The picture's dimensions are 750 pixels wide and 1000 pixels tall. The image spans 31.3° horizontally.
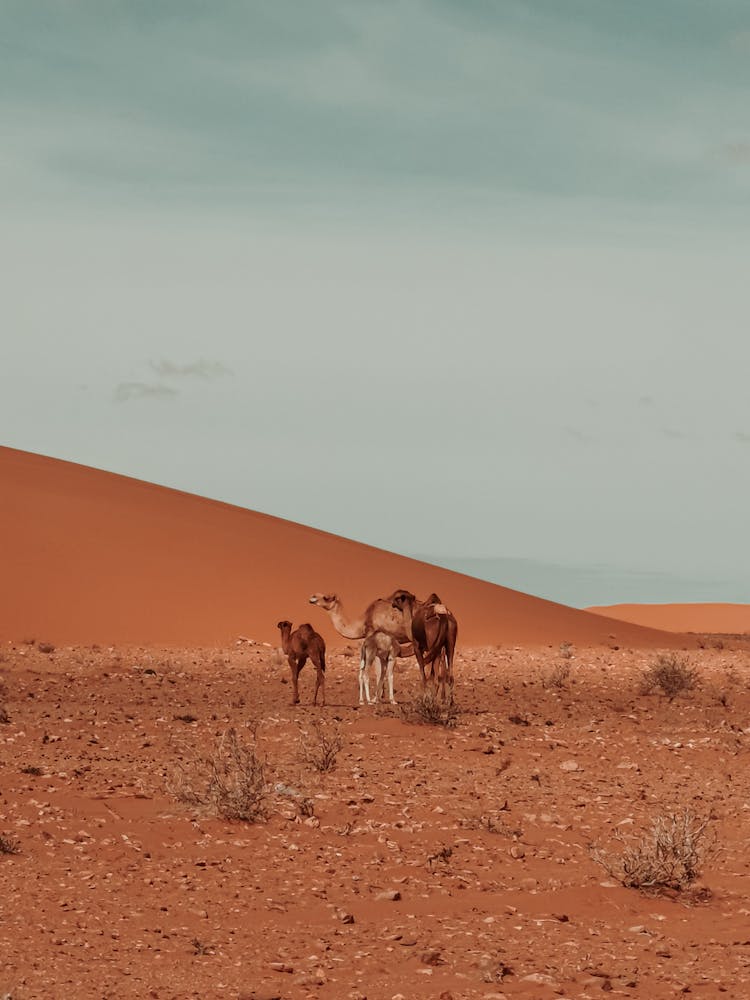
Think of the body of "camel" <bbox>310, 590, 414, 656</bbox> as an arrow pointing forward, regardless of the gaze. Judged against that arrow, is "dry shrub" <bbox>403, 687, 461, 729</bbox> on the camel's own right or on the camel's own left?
on the camel's own left

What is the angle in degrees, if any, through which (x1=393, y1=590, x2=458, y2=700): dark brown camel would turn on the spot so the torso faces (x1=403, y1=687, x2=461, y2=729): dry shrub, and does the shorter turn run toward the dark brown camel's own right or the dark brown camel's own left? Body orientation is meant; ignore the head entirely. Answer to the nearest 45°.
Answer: approximately 135° to the dark brown camel's own left

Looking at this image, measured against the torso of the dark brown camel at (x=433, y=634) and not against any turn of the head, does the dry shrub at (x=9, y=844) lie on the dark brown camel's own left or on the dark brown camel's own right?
on the dark brown camel's own left

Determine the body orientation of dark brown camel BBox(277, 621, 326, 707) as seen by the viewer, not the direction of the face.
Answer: to the viewer's left

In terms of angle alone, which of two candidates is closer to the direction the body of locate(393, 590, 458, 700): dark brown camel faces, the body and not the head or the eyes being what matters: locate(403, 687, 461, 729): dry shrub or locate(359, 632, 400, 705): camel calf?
the camel calf

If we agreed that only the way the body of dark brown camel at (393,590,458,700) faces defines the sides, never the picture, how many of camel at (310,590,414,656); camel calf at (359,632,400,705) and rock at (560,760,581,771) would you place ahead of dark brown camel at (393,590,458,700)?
2

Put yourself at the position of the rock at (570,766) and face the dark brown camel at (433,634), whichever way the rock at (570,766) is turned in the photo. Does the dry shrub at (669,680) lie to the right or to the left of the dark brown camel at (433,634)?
right

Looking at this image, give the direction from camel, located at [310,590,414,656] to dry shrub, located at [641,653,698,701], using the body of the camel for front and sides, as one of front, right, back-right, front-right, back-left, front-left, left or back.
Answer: back-right

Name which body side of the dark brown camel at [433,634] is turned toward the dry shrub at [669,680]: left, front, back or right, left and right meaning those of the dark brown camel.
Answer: right

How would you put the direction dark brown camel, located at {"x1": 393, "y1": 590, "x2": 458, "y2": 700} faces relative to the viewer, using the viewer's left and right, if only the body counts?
facing away from the viewer and to the left of the viewer

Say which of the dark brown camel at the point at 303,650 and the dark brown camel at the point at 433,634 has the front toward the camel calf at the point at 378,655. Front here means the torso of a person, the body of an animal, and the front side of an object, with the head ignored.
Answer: the dark brown camel at the point at 433,634

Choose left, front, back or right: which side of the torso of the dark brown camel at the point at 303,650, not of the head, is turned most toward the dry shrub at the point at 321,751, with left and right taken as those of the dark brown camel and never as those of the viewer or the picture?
left

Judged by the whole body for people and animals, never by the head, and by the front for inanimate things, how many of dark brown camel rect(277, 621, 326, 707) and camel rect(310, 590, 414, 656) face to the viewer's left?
2

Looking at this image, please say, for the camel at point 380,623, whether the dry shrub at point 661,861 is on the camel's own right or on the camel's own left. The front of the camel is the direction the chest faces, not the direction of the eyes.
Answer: on the camel's own left

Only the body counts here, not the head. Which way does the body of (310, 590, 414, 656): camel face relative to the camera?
to the viewer's left
